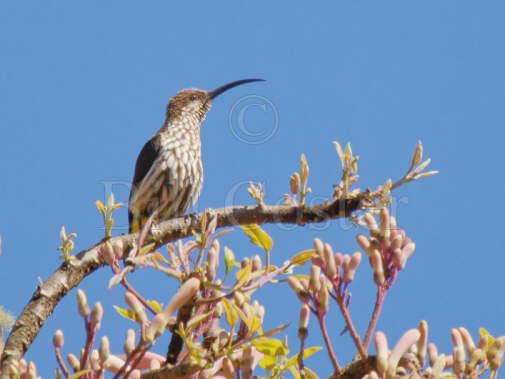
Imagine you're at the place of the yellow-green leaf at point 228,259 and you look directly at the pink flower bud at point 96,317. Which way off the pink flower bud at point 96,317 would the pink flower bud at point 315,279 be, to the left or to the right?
left

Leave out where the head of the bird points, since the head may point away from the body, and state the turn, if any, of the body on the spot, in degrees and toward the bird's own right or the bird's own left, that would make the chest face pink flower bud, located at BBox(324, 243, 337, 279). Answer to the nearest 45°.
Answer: approximately 45° to the bird's own left

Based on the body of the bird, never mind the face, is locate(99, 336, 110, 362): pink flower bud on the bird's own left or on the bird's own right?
on the bird's own right

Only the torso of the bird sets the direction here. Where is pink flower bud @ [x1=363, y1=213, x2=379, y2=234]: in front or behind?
in front

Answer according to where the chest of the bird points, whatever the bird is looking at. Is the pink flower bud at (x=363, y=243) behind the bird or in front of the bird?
in front

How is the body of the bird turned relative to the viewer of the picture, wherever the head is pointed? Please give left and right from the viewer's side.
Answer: facing the viewer and to the right of the viewer

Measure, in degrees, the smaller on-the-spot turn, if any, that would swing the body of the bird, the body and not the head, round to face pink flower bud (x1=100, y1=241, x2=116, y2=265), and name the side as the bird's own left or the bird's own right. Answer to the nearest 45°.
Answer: approximately 135° to the bird's own right

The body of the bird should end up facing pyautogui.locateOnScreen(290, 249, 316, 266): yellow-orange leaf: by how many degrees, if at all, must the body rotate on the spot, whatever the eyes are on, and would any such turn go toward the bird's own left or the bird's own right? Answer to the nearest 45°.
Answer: approximately 45° to the bird's own left

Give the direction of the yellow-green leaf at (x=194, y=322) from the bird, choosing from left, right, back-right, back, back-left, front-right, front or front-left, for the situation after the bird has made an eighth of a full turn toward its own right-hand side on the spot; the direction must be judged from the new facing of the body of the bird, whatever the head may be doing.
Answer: front

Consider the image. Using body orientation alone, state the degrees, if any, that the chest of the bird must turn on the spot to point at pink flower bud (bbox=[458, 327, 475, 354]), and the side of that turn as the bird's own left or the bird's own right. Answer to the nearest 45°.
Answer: approximately 45° to the bird's own left

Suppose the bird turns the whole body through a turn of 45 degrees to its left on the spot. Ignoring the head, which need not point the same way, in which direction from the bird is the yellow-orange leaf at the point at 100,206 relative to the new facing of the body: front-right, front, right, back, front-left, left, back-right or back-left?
back

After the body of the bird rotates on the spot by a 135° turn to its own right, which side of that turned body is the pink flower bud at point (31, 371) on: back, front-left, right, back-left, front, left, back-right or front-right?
front

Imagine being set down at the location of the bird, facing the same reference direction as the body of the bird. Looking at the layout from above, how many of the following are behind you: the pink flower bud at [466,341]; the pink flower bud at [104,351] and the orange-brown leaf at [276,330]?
0
